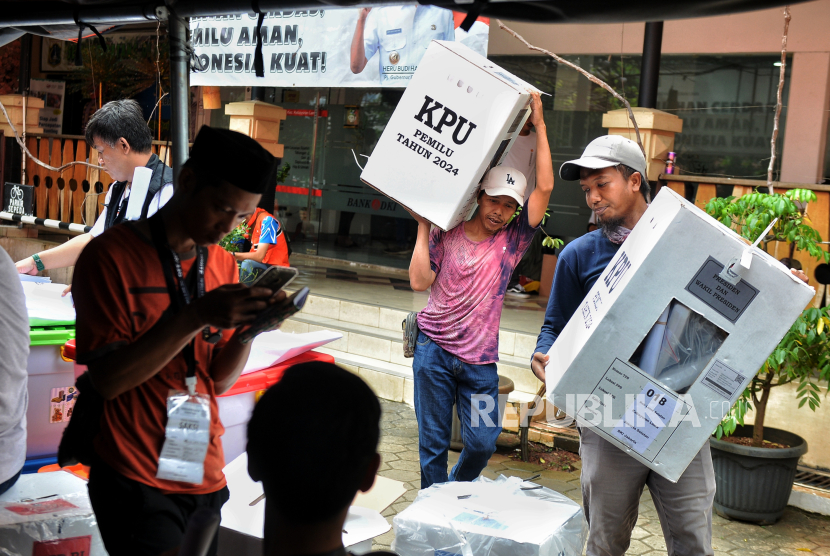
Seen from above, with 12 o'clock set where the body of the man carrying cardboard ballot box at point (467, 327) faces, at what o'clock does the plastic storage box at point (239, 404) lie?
The plastic storage box is roughly at 2 o'clock from the man carrying cardboard ballot box.

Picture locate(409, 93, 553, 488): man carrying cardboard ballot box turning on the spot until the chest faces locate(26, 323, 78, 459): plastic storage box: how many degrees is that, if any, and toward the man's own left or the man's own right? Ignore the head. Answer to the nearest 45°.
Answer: approximately 90° to the man's own right

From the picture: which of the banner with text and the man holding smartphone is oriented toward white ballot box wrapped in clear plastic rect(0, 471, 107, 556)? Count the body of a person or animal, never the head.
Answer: the banner with text

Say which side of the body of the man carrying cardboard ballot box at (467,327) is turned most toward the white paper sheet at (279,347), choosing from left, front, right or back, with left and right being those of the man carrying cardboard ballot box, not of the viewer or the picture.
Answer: right

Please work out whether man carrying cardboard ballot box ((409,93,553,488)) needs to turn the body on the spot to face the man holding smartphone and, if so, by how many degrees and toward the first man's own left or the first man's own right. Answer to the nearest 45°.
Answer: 0° — they already face them

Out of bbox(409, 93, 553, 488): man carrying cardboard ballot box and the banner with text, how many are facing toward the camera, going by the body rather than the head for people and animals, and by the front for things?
2

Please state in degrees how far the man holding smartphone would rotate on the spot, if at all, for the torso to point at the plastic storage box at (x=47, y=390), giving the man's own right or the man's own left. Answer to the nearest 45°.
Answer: approximately 135° to the man's own left

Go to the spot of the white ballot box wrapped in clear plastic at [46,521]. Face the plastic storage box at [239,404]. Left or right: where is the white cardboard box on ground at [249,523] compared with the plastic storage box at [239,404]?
right

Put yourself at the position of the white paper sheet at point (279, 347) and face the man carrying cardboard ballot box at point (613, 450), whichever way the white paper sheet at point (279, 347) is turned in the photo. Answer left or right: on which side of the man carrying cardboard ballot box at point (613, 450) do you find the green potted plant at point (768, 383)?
left

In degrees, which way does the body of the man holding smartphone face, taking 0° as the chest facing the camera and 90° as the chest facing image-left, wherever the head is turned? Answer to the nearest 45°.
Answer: approximately 315°

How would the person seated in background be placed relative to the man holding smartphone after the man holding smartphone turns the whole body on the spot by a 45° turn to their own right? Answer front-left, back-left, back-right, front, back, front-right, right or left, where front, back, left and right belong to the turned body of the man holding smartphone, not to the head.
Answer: back

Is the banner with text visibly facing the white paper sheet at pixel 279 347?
yes

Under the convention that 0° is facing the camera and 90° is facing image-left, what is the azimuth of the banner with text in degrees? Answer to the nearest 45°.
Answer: approximately 0°
